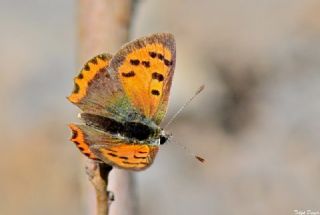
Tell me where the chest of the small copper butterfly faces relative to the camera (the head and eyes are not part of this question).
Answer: to the viewer's right
